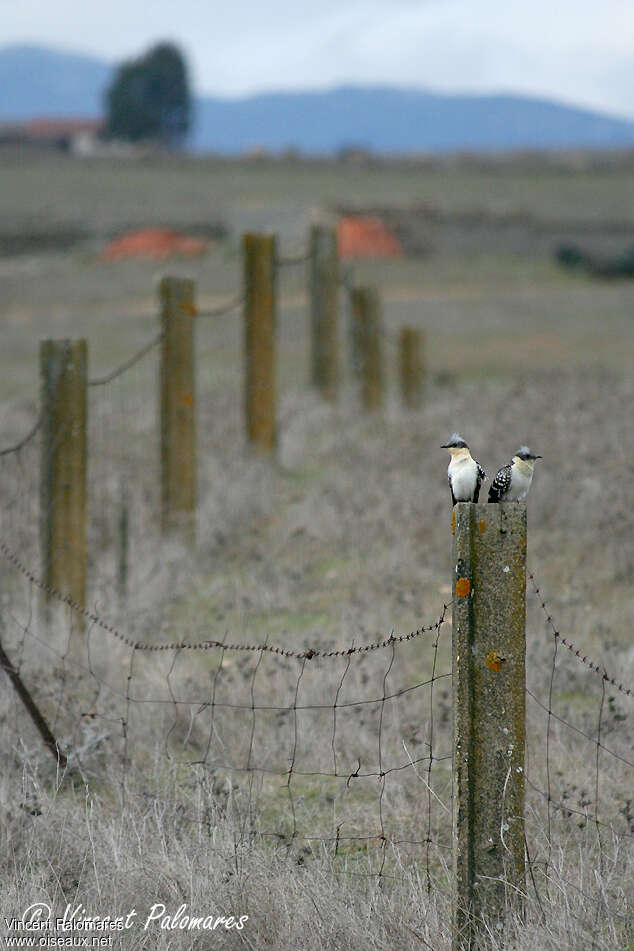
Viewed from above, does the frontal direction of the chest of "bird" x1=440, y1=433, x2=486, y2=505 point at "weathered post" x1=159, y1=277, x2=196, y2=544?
no

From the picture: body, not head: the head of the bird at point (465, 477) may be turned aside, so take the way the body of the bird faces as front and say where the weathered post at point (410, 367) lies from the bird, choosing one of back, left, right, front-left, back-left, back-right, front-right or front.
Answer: back-right

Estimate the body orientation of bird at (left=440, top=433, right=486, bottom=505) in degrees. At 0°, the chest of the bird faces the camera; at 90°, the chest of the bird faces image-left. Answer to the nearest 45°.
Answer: approximately 45°

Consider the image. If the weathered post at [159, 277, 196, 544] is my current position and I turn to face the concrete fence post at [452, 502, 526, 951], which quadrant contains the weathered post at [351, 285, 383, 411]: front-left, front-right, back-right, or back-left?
back-left

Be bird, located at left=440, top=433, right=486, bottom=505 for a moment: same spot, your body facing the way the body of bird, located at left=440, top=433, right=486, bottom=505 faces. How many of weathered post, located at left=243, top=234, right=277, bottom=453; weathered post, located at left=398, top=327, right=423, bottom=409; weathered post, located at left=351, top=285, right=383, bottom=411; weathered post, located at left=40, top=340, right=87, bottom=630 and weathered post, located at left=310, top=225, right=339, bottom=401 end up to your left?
0

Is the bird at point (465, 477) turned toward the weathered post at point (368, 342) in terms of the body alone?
no

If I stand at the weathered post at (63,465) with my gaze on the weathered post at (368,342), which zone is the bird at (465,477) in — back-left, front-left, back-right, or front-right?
back-right
